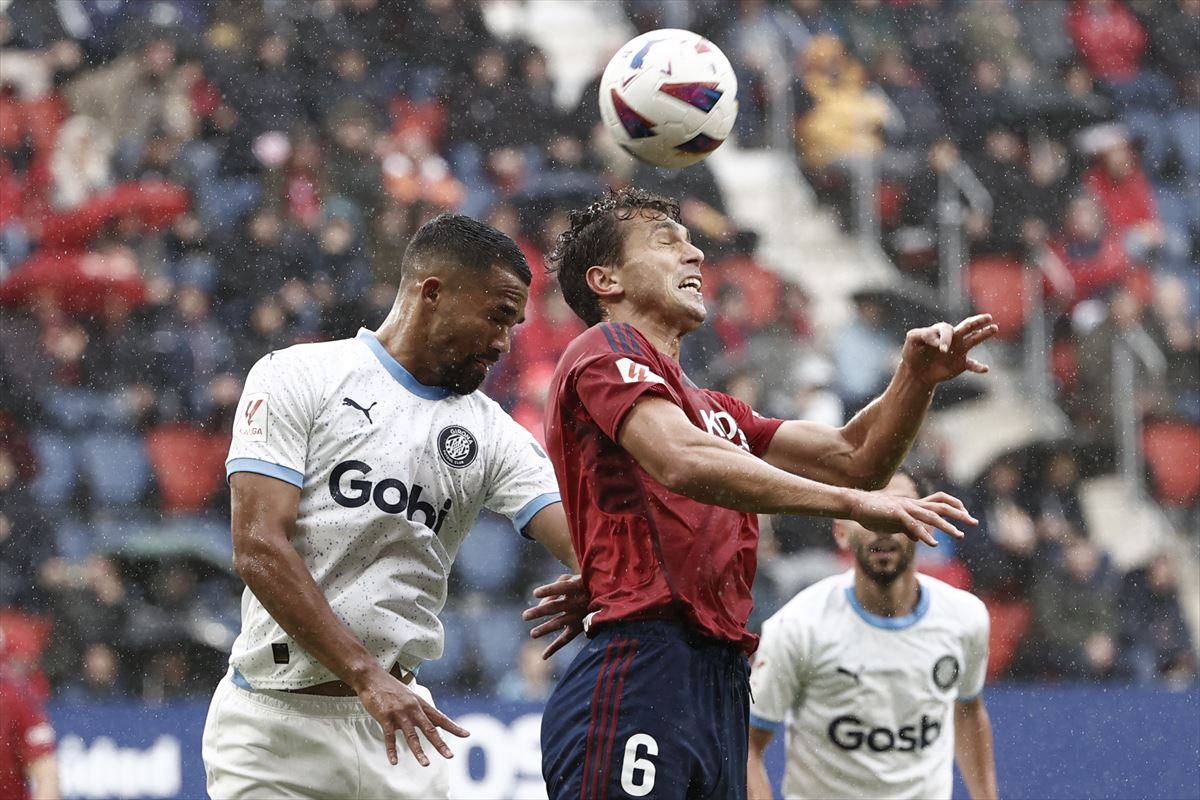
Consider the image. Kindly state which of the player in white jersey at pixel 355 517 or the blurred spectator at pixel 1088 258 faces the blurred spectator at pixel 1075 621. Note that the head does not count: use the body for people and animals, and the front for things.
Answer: the blurred spectator at pixel 1088 258

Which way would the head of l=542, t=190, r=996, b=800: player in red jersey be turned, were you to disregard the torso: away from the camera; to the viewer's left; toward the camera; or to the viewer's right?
to the viewer's right

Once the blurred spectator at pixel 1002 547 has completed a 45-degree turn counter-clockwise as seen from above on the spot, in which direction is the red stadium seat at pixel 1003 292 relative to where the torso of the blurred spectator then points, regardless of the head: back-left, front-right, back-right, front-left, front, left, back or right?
back-left

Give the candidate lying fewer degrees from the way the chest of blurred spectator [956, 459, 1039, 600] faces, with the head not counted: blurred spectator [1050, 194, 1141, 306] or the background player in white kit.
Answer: the background player in white kit

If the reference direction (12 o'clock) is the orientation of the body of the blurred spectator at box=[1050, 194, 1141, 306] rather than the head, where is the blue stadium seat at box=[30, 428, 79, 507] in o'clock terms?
The blue stadium seat is roughly at 2 o'clock from the blurred spectator.

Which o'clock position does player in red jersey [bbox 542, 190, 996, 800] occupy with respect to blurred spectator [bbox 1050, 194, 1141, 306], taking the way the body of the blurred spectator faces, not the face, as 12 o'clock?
The player in red jersey is roughly at 12 o'clock from the blurred spectator.

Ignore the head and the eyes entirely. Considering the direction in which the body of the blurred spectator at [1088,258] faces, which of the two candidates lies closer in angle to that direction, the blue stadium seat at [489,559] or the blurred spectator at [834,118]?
the blue stadium seat

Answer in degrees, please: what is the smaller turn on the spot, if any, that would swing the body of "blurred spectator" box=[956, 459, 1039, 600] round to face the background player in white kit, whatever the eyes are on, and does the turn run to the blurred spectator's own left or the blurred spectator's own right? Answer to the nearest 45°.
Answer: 0° — they already face them

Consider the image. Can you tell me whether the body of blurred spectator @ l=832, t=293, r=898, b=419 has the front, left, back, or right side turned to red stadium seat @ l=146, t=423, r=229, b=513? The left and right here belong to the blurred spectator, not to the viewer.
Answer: right

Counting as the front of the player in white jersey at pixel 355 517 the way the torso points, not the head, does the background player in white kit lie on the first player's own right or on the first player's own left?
on the first player's own left

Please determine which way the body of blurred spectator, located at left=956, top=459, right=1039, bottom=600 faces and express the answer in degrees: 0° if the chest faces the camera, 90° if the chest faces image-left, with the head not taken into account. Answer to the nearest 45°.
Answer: approximately 0°
